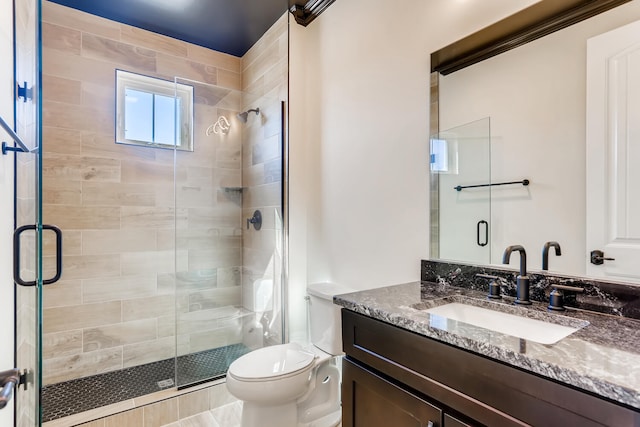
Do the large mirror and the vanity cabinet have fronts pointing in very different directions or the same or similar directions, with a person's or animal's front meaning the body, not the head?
same or similar directions

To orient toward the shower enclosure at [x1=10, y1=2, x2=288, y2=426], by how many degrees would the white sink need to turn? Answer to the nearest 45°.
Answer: approximately 45° to its right

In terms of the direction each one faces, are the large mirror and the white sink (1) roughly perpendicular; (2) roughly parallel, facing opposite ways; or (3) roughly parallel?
roughly parallel

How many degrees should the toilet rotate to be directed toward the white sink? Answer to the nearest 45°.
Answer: approximately 90° to its left

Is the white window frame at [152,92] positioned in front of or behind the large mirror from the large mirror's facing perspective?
in front

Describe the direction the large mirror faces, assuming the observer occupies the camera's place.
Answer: facing the viewer and to the left of the viewer
